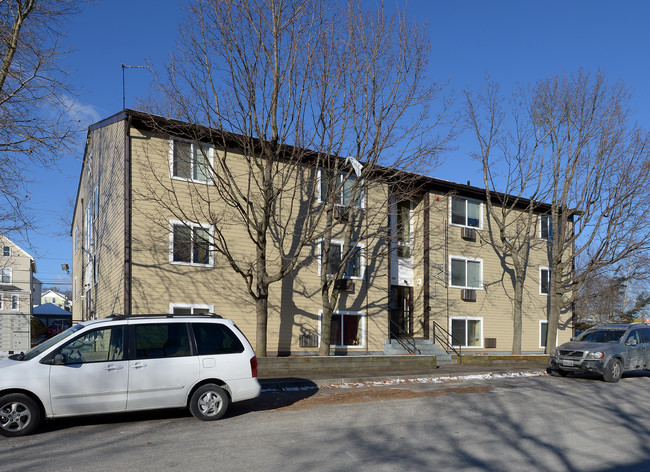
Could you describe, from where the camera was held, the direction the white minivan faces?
facing to the left of the viewer

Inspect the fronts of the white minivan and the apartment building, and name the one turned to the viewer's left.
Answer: the white minivan

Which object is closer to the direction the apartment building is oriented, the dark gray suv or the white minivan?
the dark gray suv

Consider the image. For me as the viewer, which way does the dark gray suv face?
facing the viewer and to the left of the viewer

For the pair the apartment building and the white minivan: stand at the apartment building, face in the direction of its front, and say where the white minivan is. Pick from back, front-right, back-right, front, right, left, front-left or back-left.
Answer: front-right

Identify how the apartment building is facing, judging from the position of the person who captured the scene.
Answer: facing the viewer and to the right of the viewer

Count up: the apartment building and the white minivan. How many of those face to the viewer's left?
1
